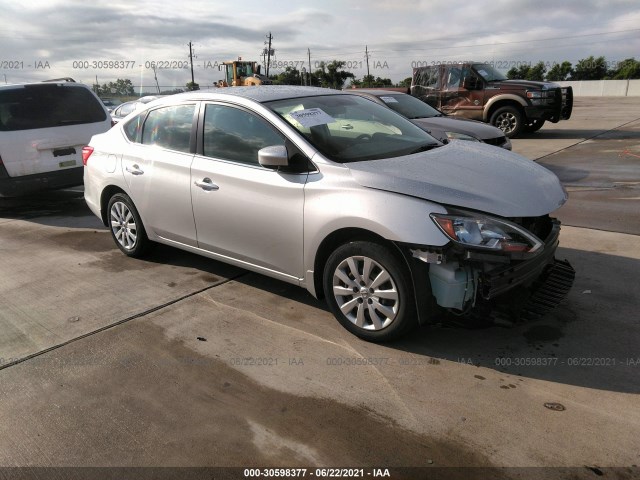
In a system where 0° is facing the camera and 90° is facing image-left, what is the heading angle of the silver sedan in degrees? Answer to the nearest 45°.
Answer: approximately 315°

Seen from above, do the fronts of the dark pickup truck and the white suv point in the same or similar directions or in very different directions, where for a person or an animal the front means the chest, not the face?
very different directions

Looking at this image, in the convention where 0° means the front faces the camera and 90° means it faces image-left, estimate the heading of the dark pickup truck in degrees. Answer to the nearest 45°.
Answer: approximately 315°

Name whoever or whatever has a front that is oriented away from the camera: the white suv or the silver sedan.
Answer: the white suv

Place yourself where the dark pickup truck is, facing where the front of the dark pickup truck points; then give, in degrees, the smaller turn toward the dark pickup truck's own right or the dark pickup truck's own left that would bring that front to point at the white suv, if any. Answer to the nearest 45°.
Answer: approximately 90° to the dark pickup truck's own right

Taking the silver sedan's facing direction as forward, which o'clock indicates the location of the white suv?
The white suv is roughly at 6 o'clock from the silver sedan.

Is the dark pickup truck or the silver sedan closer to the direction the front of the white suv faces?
the dark pickup truck

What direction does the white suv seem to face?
away from the camera

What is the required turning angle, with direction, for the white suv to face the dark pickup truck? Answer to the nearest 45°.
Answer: approximately 90° to its right
